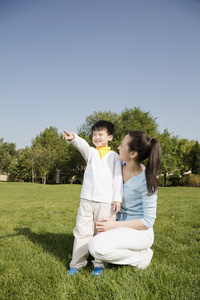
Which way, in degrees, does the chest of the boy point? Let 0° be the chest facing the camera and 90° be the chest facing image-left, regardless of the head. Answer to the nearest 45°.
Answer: approximately 45°

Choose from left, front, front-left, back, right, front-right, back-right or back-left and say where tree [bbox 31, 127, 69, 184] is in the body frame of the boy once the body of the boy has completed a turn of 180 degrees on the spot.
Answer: front-left

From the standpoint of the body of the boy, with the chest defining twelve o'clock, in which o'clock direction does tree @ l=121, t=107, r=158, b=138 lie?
The tree is roughly at 5 o'clock from the boy.

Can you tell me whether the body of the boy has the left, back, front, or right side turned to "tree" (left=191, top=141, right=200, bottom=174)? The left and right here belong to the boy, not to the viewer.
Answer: back

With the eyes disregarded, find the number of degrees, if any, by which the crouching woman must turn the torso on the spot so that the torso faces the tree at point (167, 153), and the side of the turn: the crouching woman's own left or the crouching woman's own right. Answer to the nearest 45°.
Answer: approximately 90° to the crouching woman's own right

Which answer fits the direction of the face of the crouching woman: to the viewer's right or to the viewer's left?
to the viewer's left

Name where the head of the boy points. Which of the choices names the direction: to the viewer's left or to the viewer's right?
to the viewer's left

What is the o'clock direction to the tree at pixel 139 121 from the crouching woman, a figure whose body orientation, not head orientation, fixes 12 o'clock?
The tree is roughly at 3 o'clock from the crouching woman.

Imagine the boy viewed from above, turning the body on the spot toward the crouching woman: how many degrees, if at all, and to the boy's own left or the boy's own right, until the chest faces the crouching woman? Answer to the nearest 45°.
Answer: approximately 90° to the boy's own left

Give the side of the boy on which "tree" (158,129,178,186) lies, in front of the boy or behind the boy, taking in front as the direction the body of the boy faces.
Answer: behind

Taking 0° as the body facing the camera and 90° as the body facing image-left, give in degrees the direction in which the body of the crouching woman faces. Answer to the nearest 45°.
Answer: approximately 90°

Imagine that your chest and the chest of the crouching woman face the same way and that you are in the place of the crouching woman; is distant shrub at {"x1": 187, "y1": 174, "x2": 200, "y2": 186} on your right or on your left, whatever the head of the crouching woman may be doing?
on your right
